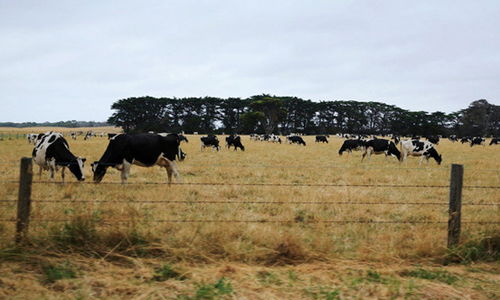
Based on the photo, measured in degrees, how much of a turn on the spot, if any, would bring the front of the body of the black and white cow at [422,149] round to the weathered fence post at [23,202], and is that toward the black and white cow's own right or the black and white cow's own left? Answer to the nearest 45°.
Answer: approximately 90° to the black and white cow's own right

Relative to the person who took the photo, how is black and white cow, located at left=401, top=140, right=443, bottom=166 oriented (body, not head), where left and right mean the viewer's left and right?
facing to the right of the viewer

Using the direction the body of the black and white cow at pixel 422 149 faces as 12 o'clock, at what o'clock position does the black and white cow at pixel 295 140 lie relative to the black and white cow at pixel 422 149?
the black and white cow at pixel 295 140 is roughly at 8 o'clock from the black and white cow at pixel 422 149.

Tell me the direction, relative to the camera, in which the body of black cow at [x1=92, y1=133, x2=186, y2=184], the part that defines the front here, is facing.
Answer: to the viewer's left
